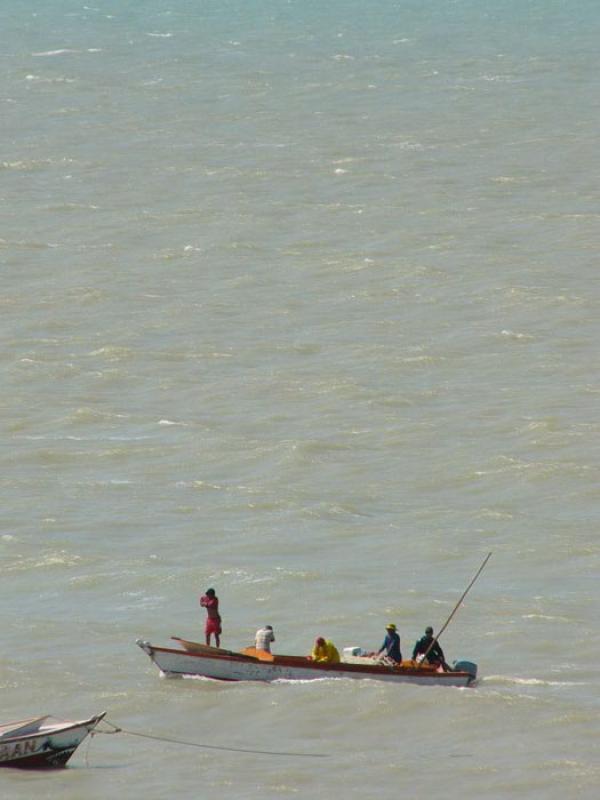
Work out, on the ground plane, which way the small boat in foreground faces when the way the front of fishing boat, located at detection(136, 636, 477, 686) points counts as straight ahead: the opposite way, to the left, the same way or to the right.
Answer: the opposite way

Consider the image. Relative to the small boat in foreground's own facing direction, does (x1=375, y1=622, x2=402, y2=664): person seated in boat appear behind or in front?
in front

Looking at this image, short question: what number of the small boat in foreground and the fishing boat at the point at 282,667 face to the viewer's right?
1

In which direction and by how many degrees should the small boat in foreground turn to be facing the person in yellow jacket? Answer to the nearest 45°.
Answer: approximately 45° to its left

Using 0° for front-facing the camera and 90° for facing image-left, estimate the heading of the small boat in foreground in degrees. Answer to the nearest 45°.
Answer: approximately 270°

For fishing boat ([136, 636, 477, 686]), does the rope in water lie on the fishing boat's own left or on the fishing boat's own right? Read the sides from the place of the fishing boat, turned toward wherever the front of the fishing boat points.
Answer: on the fishing boat's own left

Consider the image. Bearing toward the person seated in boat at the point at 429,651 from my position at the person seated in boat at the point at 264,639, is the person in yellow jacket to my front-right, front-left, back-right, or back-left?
front-right

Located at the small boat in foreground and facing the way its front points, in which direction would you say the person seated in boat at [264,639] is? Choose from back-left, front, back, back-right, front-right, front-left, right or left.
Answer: front-left

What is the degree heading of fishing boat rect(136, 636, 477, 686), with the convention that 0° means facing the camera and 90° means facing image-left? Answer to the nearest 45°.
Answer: approximately 90°

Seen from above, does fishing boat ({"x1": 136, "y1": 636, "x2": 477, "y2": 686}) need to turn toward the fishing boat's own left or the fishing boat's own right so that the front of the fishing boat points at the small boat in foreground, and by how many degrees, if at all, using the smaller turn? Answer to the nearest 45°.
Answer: approximately 45° to the fishing boat's own left
